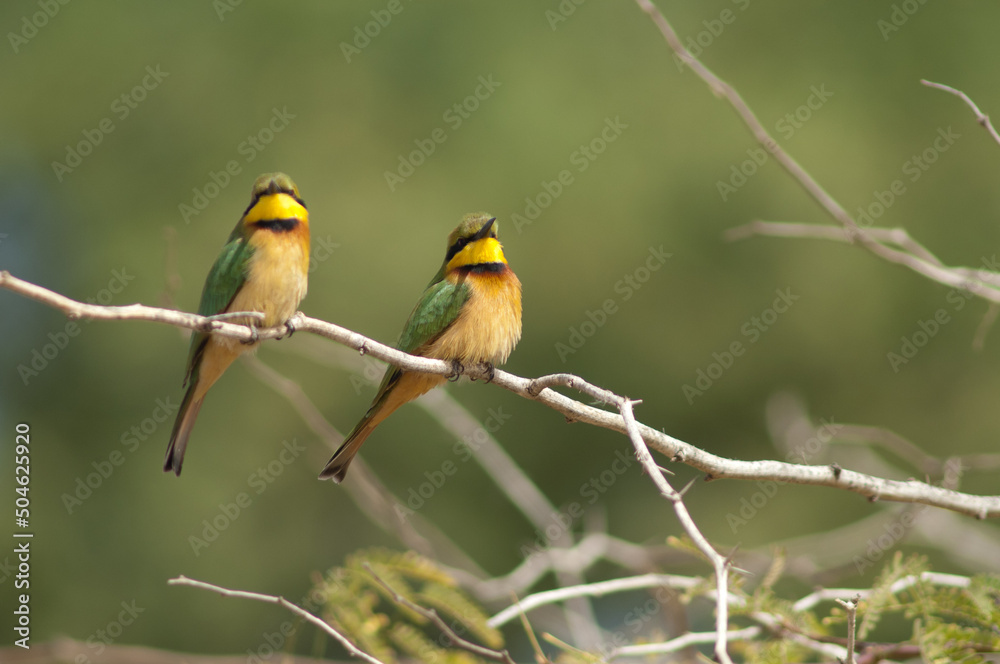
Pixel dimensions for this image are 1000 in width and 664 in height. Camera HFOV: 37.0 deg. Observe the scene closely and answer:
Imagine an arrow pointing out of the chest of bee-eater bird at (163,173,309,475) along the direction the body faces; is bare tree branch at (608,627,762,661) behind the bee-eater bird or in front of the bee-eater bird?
in front

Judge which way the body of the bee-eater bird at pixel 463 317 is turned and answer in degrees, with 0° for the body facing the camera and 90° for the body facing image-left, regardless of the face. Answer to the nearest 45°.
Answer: approximately 315°

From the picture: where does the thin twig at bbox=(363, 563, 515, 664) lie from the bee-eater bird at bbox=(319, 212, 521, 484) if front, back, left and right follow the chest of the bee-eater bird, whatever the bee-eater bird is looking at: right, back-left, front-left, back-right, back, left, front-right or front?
front-right

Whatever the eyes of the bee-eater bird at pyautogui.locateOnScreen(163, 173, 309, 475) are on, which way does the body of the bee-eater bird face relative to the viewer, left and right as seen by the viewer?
facing the viewer and to the right of the viewer

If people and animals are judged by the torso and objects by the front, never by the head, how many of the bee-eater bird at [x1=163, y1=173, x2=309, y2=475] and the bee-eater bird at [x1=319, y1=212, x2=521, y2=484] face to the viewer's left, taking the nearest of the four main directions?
0

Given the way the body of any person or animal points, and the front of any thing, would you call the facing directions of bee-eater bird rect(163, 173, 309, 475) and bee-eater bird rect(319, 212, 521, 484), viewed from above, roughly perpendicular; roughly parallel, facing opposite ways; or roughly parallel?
roughly parallel
